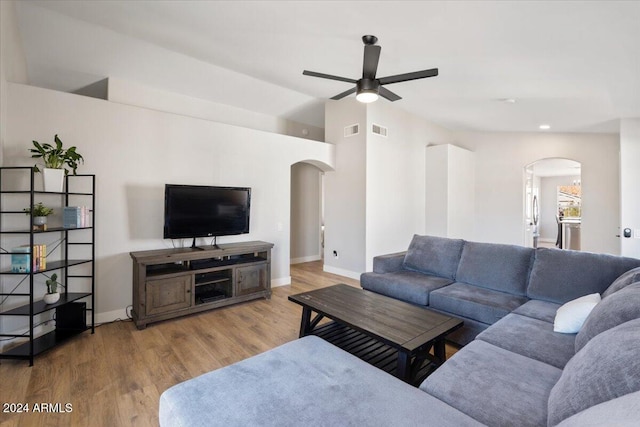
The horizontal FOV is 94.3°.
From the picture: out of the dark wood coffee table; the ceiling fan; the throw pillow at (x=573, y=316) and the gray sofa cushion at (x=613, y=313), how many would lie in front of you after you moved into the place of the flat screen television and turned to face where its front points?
4

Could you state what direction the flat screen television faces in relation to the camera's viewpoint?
facing the viewer and to the right of the viewer

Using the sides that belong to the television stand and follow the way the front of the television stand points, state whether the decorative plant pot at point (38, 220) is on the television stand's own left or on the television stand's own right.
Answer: on the television stand's own right

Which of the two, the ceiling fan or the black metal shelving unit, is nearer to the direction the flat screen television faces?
the ceiling fan

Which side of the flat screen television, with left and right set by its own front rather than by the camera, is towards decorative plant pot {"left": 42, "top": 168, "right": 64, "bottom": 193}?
right

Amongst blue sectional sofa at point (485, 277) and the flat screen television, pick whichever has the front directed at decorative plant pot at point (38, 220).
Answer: the blue sectional sofa

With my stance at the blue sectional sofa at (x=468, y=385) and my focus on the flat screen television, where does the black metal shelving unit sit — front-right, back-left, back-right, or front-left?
front-left

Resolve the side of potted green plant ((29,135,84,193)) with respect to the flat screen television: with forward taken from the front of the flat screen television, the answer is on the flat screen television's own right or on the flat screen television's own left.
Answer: on the flat screen television's own right

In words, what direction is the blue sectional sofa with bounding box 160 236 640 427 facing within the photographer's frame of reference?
facing away from the viewer and to the left of the viewer

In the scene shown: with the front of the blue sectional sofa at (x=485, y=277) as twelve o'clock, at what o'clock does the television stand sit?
The television stand is roughly at 1 o'clock from the blue sectional sofa.

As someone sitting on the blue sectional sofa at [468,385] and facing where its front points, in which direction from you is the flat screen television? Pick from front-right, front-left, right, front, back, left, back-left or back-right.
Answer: front

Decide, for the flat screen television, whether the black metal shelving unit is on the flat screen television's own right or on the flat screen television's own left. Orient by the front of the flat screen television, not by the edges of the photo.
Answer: on the flat screen television's own right

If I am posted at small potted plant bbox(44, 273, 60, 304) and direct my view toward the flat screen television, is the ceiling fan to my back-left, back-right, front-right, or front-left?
front-right

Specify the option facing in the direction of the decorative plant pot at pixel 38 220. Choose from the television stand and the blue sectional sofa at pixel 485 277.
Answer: the blue sectional sofa
